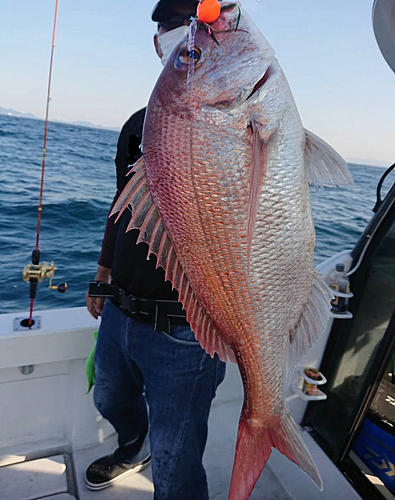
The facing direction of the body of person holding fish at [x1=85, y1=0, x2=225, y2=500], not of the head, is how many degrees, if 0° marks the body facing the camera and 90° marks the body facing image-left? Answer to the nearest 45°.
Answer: approximately 45°
